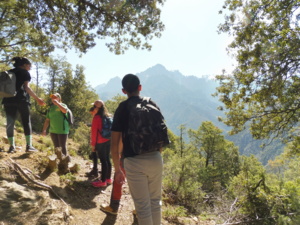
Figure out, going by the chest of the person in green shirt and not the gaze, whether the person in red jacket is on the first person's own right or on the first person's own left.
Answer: on the first person's own left

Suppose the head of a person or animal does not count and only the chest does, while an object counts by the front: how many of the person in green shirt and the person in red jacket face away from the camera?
0

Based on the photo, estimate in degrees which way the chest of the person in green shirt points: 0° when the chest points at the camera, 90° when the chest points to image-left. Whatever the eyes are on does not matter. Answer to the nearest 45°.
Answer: approximately 45°

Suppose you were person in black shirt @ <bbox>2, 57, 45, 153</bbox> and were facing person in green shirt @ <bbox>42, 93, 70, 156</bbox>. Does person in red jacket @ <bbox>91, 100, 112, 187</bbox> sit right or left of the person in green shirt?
right

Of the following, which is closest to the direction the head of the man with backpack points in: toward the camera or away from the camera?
away from the camera

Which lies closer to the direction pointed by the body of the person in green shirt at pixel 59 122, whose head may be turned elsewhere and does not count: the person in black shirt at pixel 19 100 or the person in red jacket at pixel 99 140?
the person in black shirt

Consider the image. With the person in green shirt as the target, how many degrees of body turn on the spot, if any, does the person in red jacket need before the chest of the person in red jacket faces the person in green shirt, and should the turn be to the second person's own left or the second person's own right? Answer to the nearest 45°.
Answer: approximately 45° to the second person's own right

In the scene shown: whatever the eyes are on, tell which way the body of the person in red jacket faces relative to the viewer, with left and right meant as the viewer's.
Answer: facing to the left of the viewer

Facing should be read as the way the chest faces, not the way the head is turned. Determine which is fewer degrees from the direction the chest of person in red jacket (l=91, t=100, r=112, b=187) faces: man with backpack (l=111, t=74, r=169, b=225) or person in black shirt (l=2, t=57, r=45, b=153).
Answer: the person in black shirt
